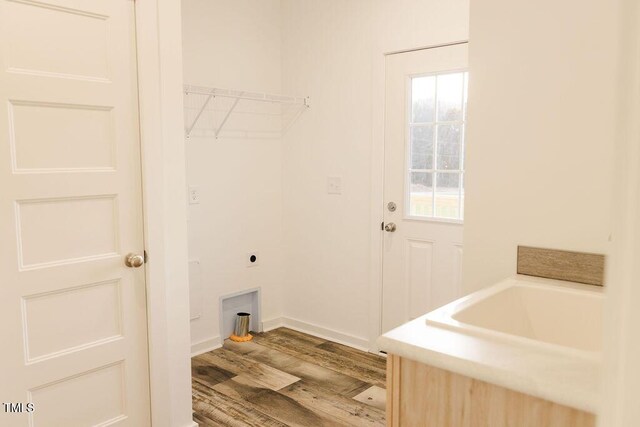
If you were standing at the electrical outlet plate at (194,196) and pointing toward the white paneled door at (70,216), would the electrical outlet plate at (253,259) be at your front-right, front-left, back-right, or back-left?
back-left

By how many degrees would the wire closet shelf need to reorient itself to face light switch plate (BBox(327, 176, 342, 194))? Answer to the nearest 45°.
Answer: approximately 45° to its left

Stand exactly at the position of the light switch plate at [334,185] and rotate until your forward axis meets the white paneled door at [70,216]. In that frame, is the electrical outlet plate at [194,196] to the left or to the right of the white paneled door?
right

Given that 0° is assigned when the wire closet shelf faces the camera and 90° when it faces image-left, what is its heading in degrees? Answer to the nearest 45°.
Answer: approximately 315°
